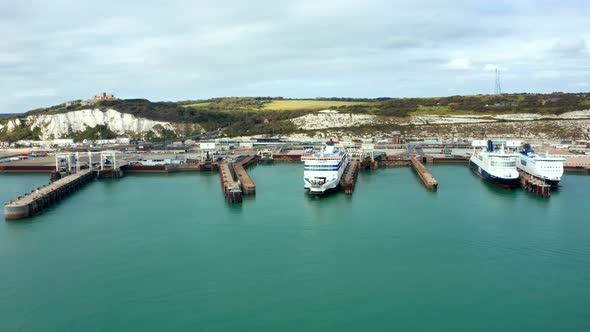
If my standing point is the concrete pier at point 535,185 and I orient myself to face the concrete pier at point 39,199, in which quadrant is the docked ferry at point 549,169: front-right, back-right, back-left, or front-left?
back-right

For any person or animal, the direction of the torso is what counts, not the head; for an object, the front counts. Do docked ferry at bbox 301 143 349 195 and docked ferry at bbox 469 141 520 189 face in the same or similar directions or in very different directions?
same or similar directions

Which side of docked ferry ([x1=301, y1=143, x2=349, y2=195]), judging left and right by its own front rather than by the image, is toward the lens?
front

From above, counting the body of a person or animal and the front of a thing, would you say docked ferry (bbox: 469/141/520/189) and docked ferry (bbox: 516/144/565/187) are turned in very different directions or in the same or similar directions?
same or similar directions

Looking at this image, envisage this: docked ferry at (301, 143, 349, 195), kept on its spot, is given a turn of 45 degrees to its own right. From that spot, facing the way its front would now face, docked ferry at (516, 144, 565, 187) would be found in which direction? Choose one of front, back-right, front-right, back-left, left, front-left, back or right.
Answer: back-left

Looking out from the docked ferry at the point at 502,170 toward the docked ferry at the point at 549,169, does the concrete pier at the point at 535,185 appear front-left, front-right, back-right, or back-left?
front-right

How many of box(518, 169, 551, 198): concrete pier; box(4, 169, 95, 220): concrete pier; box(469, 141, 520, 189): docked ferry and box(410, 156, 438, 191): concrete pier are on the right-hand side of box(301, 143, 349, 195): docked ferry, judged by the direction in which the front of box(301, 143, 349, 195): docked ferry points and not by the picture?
1

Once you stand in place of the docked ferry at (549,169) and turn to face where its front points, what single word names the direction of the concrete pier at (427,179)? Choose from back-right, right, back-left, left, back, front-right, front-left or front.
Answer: back-right

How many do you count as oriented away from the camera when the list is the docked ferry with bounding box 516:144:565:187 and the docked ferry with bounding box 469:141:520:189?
0

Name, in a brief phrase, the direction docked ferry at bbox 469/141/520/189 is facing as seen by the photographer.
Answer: facing the viewer and to the right of the viewer

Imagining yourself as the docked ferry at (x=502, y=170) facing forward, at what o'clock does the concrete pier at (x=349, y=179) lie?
The concrete pier is roughly at 4 o'clock from the docked ferry.

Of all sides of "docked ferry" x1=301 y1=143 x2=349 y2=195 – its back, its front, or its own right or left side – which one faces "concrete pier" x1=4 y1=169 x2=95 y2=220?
right

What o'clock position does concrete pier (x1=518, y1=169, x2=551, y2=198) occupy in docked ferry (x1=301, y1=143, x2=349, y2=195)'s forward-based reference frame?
The concrete pier is roughly at 9 o'clock from the docked ferry.
